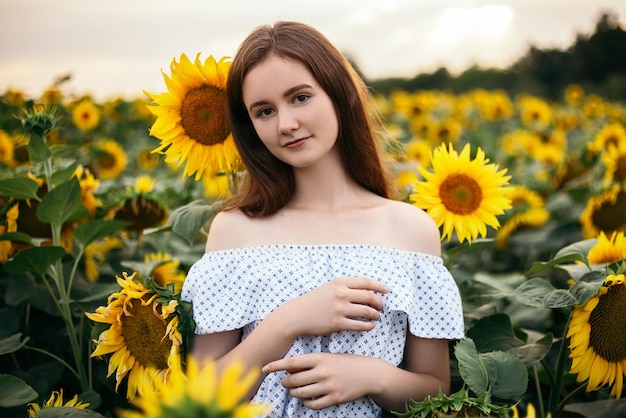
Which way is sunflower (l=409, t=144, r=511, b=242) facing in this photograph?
toward the camera

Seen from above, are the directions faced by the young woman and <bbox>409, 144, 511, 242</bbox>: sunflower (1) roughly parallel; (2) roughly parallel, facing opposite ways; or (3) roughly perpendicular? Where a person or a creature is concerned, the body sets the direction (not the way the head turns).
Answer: roughly parallel

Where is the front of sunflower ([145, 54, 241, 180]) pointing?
toward the camera

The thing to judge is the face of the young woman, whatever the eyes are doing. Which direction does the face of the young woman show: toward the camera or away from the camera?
toward the camera

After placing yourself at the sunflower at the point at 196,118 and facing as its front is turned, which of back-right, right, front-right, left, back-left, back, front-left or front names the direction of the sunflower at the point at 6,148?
back-right

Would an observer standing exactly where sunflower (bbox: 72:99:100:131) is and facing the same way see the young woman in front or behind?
in front

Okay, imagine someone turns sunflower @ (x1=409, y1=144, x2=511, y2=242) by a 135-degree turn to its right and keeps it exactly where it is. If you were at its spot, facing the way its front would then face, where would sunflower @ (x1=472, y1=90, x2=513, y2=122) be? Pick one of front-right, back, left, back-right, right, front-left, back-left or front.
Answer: front-right

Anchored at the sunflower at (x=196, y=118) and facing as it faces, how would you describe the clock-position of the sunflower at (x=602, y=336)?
the sunflower at (x=602, y=336) is roughly at 10 o'clock from the sunflower at (x=196, y=118).

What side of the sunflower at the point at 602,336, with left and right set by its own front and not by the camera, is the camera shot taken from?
front

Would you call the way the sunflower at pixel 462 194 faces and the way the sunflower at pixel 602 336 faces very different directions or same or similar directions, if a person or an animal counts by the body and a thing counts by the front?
same or similar directions

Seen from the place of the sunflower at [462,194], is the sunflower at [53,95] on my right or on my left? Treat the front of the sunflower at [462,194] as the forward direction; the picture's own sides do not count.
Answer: on my right

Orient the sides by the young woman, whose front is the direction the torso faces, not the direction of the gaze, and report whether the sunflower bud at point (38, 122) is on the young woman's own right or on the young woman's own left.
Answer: on the young woman's own right
